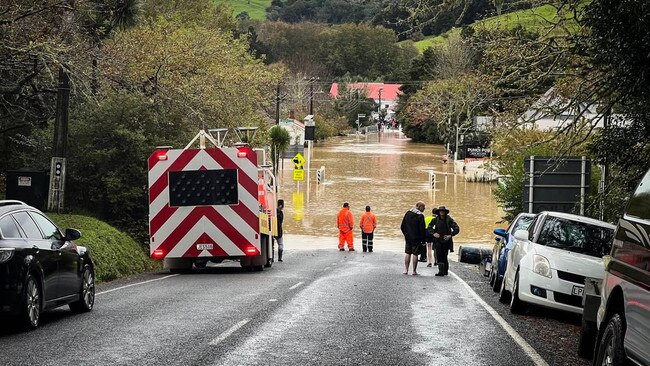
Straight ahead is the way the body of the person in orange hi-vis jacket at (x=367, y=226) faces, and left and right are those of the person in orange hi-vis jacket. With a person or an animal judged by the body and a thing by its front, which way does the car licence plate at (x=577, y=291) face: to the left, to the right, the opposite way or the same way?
the opposite way

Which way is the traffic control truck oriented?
away from the camera

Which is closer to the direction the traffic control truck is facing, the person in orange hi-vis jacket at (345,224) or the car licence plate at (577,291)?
the person in orange hi-vis jacket

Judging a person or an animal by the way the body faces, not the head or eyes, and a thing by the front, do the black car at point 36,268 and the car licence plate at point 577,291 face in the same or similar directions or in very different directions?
very different directions

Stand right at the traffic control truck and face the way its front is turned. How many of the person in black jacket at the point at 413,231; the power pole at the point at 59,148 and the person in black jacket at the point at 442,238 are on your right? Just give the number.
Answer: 2

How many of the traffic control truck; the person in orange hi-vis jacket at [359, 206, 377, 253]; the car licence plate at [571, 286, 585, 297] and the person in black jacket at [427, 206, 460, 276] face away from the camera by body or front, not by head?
2

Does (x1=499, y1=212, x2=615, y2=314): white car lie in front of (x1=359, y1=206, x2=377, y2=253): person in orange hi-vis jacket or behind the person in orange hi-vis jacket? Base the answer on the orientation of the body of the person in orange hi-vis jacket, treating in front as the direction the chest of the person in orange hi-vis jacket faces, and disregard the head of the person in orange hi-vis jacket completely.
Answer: behind

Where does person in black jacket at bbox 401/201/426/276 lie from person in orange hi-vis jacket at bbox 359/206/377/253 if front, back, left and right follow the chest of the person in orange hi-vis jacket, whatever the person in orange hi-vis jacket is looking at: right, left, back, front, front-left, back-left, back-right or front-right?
back

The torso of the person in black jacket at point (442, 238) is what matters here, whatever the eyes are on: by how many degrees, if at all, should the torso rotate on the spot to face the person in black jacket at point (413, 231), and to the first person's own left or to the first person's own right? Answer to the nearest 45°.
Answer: approximately 45° to the first person's own right

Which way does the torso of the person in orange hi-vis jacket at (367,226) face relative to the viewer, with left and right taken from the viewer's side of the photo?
facing away from the viewer
